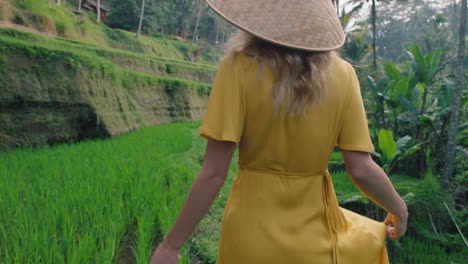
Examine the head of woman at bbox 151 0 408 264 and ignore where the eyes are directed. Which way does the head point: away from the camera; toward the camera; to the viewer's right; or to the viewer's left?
away from the camera

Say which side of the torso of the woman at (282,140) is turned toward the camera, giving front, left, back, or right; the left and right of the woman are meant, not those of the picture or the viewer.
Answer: back
